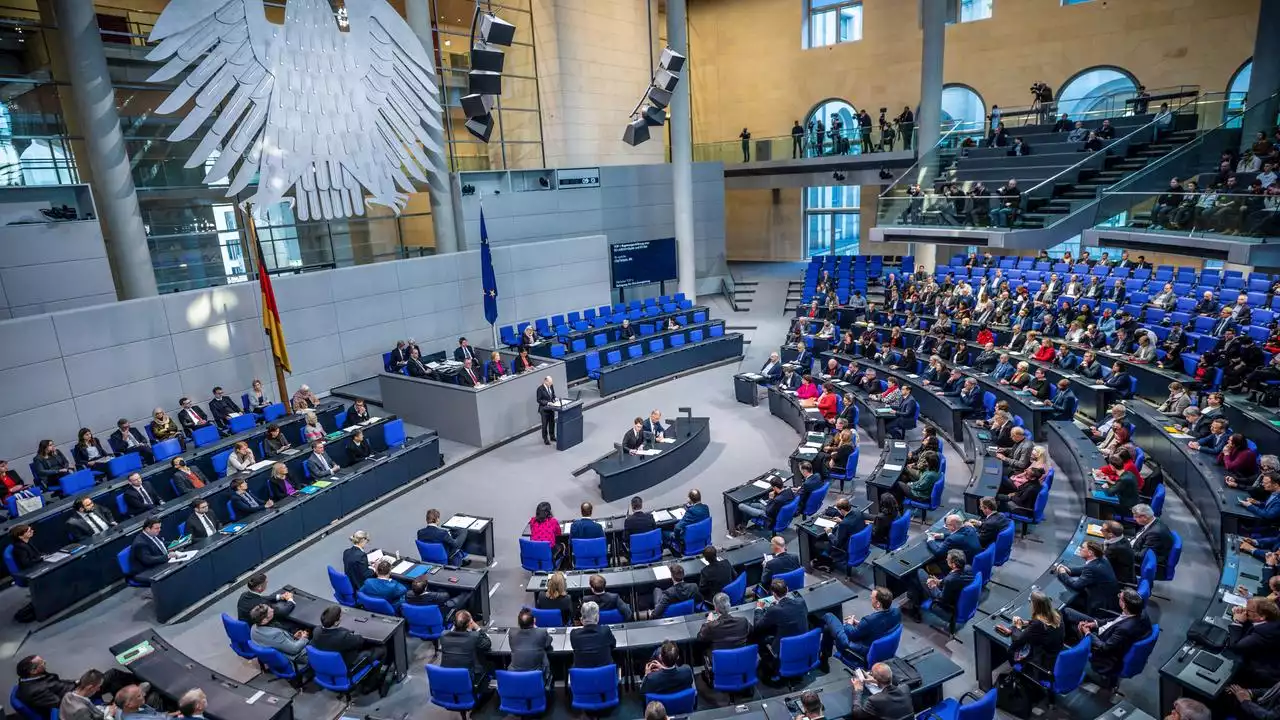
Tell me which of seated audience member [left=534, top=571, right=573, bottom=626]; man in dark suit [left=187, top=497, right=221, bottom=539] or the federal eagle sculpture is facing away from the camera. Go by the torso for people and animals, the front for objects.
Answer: the seated audience member

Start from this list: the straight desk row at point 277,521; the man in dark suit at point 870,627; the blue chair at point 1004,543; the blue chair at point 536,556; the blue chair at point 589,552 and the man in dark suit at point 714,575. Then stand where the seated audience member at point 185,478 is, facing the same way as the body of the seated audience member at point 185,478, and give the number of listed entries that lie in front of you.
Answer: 6

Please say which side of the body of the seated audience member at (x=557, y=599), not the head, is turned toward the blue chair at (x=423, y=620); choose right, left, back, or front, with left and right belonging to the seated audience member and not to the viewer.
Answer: left

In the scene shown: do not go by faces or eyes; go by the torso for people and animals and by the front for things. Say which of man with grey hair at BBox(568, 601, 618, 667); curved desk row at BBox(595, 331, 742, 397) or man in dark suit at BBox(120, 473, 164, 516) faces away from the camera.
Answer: the man with grey hair

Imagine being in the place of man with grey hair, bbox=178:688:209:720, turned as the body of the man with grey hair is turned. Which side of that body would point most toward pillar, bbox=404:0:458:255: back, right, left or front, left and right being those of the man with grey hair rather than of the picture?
front

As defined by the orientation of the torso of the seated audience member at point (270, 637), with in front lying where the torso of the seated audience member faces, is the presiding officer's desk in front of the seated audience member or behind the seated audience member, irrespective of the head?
in front

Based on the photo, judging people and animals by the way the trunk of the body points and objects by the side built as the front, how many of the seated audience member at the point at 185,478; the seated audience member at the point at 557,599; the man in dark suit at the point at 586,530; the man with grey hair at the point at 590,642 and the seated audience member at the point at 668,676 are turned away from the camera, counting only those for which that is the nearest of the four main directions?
4

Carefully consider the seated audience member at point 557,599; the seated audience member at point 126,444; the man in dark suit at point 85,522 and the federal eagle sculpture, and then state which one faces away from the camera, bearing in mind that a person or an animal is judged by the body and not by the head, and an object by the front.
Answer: the seated audience member at point 557,599

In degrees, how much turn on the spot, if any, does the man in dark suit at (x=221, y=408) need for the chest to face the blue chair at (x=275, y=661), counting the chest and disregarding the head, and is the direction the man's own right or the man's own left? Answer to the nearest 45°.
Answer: approximately 45° to the man's own right

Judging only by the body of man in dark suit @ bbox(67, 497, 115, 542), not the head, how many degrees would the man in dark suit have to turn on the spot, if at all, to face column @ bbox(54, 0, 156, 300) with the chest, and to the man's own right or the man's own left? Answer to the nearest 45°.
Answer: approximately 135° to the man's own left

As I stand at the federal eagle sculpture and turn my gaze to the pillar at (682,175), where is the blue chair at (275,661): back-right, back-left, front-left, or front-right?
back-right

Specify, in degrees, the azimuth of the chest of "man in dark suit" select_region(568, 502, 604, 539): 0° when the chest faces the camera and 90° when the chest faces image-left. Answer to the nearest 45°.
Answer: approximately 180°

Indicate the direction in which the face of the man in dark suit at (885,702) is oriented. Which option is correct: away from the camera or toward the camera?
away from the camera

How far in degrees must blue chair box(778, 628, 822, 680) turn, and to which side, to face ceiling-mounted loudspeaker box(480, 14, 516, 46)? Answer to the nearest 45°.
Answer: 0° — it already faces it

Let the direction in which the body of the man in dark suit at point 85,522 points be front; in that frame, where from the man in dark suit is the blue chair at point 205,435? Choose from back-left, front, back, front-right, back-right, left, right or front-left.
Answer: left

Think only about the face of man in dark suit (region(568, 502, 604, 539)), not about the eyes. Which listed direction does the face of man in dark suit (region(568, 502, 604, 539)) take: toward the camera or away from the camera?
away from the camera

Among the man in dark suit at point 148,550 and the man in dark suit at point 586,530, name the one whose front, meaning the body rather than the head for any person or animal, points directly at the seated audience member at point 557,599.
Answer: the man in dark suit at point 148,550

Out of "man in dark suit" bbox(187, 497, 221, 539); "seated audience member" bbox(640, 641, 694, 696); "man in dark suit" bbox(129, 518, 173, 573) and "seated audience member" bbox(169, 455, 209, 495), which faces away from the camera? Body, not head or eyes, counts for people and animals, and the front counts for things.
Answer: "seated audience member" bbox(640, 641, 694, 696)
